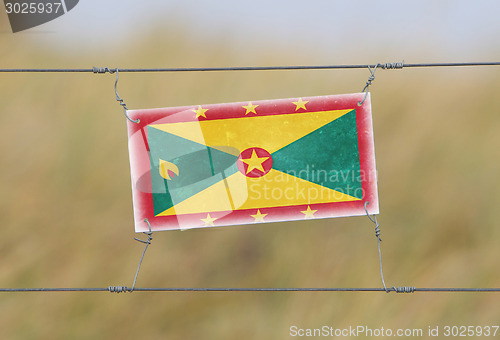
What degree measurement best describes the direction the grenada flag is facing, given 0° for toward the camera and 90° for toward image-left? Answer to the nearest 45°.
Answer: approximately 0°
